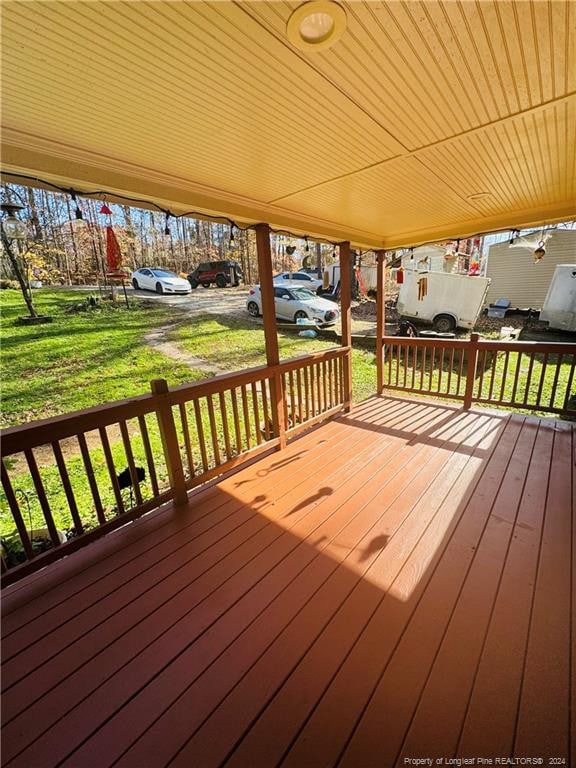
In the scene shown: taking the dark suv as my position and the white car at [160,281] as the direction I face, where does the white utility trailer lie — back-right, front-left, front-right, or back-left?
back-left

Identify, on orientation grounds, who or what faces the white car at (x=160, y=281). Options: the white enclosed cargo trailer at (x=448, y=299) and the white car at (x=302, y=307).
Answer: the white enclosed cargo trailer

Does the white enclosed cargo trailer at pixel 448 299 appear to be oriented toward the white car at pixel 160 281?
yes

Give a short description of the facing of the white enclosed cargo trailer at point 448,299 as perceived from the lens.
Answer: facing to the left of the viewer

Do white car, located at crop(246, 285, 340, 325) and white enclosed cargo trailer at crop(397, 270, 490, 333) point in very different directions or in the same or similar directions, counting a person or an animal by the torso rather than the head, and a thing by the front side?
very different directions

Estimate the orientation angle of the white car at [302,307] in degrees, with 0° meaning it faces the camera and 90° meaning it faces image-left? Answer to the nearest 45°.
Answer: approximately 315°

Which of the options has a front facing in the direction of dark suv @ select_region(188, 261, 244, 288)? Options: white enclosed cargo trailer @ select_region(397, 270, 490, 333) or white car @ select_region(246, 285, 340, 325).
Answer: the white enclosed cargo trailer

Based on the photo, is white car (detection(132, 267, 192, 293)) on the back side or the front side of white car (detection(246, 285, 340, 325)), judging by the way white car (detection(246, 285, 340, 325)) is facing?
on the back side

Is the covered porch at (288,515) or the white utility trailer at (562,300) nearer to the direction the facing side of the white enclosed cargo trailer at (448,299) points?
the covered porch

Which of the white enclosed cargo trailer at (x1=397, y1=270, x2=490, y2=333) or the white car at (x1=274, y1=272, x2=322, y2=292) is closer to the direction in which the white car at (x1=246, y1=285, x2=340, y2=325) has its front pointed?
the white enclosed cargo trailer
